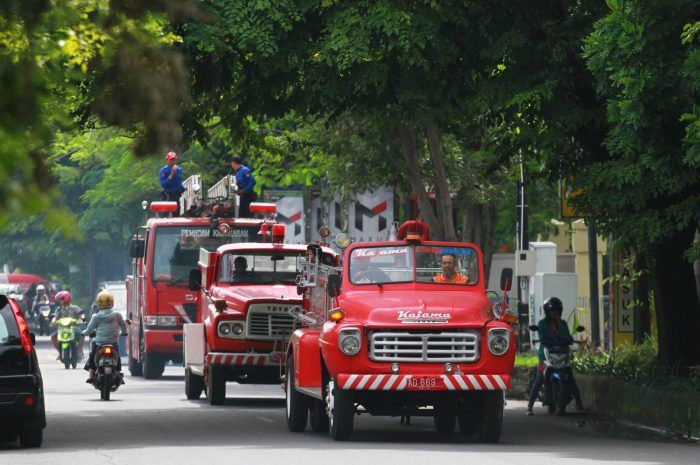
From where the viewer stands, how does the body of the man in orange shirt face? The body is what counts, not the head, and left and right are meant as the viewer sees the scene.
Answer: facing the viewer

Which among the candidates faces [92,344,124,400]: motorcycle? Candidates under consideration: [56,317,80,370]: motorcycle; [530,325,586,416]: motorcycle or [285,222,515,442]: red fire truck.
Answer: [56,317,80,370]: motorcycle

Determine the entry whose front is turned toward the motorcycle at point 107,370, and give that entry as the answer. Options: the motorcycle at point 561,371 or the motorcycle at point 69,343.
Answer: the motorcycle at point 69,343

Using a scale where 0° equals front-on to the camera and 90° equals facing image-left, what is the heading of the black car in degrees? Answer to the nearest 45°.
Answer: approximately 180°

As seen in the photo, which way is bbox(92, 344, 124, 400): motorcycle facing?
away from the camera

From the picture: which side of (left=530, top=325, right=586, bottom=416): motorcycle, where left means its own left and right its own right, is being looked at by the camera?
front

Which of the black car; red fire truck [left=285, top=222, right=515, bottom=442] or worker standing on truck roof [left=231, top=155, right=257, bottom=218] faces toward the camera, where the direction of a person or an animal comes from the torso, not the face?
the red fire truck

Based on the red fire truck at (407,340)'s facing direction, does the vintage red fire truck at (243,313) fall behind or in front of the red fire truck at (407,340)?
behind

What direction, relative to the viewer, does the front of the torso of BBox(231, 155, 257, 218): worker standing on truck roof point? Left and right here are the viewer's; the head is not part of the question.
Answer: facing to the left of the viewer

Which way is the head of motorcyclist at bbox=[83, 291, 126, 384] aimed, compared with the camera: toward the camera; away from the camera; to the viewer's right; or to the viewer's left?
away from the camera

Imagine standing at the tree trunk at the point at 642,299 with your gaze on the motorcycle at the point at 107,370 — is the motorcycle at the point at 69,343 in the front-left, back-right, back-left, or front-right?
front-right

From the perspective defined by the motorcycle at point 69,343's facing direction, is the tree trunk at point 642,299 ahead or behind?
ahead

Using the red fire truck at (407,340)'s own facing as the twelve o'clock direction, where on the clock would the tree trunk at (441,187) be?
The tree trunk is roughly at 6 o'clock from the red fire truck.
